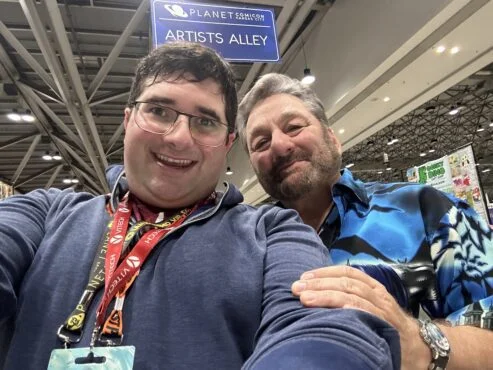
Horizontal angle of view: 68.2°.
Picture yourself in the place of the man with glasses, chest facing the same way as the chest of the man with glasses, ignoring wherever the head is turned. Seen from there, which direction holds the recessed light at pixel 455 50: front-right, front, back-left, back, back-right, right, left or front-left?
back-left

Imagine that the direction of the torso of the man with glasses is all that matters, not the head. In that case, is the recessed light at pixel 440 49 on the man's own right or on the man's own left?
on the man's own left

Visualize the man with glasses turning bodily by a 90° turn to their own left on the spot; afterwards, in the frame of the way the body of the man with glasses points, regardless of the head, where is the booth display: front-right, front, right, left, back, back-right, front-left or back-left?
front-left

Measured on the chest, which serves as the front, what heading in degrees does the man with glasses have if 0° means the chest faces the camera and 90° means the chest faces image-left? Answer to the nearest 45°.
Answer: approximately 0°
